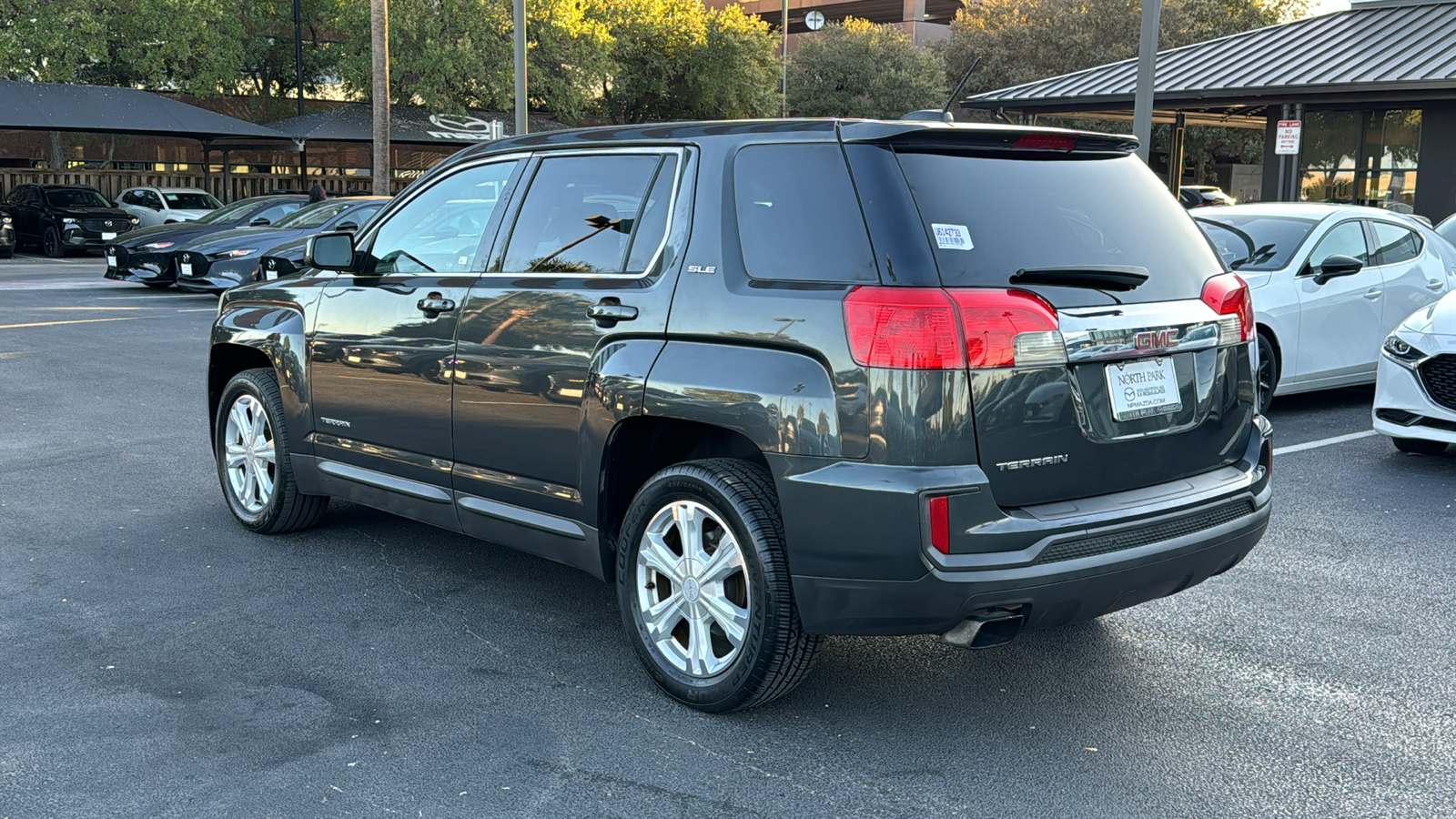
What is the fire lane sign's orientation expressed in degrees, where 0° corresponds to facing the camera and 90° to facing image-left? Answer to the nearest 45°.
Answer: approximately 0°

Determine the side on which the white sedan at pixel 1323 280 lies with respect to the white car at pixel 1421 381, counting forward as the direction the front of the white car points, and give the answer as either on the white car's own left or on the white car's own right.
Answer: on the white car's own right

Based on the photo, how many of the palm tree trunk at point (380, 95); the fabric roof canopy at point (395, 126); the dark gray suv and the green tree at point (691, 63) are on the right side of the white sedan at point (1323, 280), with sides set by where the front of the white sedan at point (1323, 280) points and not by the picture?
3

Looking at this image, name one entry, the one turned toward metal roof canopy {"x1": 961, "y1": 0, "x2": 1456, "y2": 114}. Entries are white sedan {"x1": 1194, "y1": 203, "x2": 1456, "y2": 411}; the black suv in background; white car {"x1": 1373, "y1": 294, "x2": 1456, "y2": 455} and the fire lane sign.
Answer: the black suv in background

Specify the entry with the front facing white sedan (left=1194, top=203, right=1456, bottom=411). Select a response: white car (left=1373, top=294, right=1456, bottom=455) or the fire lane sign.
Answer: the fire lane sign

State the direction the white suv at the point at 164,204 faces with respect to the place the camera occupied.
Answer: facing the viewer and to the right of the viewer

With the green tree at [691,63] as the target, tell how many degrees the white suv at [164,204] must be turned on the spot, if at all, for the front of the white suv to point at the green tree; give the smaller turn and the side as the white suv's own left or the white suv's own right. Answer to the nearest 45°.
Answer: approximately 90° to the white suv's own left

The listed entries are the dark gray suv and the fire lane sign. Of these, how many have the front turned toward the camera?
1

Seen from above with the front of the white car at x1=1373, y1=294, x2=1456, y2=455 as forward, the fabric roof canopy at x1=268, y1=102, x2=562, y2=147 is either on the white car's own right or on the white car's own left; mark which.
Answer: on the white car's own right

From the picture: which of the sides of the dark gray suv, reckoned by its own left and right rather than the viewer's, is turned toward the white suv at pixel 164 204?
front

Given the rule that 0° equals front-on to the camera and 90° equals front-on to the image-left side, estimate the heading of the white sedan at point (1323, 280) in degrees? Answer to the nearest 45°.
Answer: approximately 45°

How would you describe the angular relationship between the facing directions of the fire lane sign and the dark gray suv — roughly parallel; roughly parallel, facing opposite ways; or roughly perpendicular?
roughly perpendicular

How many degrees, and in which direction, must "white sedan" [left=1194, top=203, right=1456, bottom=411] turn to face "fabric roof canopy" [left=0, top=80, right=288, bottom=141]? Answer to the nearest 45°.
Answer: approximately 90° to its right
